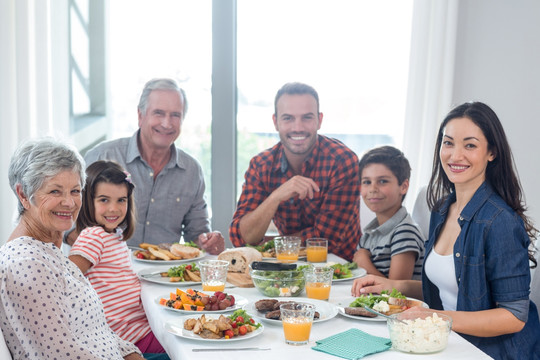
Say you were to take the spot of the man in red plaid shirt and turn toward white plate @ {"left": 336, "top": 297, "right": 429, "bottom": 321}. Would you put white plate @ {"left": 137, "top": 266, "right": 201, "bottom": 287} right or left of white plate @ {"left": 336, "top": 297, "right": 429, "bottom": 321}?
right

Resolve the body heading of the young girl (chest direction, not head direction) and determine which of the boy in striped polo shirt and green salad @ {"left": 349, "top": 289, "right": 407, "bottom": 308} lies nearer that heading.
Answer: the green salad

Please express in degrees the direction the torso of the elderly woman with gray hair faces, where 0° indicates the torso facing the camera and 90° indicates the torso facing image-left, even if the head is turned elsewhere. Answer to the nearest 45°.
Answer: approximately 315°

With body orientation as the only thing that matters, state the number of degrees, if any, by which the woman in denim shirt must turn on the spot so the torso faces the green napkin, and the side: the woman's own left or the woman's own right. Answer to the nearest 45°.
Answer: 0° — they already face it

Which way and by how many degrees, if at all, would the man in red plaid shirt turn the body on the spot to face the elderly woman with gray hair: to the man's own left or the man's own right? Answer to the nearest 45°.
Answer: approximately 45° to the man's own right

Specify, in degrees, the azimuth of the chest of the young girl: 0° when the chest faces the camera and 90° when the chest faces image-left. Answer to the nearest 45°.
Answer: approximately 315°

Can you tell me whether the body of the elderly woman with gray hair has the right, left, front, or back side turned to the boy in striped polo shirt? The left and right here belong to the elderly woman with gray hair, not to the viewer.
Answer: left

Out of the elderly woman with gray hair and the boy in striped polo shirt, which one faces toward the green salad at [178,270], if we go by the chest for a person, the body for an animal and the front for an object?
the boy in striped polo shirt
